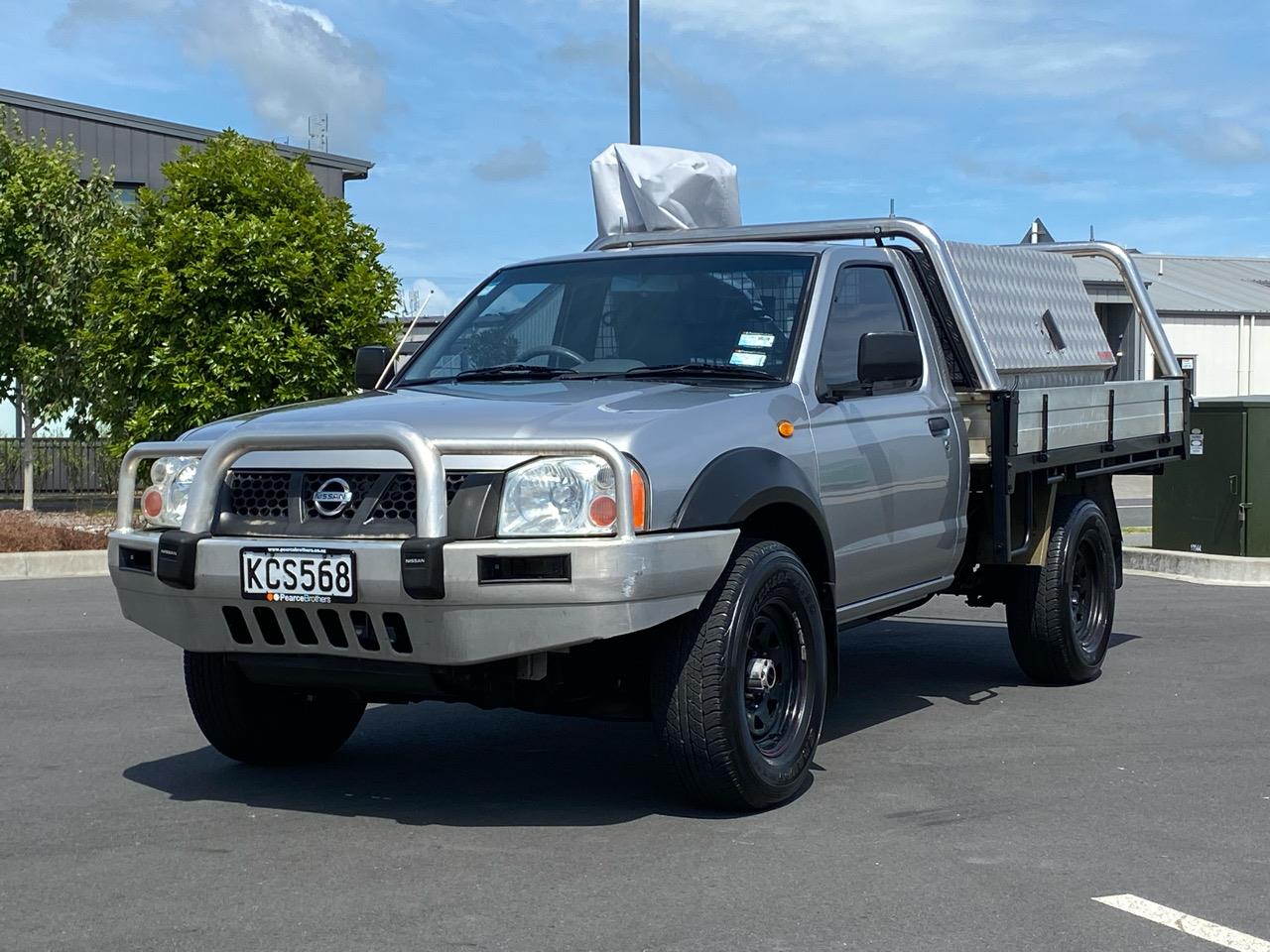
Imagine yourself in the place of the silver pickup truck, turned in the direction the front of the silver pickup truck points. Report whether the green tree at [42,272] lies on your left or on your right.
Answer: on your right

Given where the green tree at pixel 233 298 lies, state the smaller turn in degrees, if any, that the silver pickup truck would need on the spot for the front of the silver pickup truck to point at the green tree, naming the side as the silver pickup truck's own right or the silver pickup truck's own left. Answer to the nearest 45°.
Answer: approximately 135° to the silver pickup truck's own right

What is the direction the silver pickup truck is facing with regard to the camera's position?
facing the viewer and to the left of the viewer

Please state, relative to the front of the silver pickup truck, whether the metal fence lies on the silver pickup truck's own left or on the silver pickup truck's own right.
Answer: on the silver pickup truck's own right

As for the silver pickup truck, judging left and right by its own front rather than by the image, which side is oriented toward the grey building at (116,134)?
right
